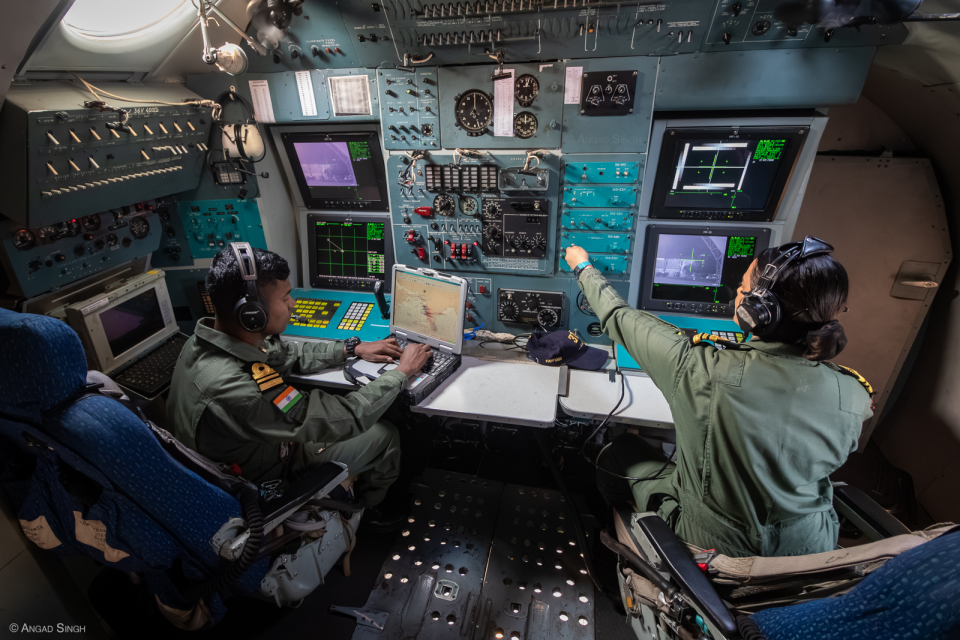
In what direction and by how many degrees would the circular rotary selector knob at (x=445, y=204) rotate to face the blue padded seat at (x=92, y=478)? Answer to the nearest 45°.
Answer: approximately 45° to its right

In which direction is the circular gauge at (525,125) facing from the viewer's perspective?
toward the camera

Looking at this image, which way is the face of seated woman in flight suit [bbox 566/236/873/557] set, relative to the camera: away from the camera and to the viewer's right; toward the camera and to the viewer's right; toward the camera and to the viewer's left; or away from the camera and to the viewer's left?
away from the camera and to the viewer's left

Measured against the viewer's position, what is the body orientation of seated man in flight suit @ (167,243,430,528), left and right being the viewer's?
facing to the right of the viewer

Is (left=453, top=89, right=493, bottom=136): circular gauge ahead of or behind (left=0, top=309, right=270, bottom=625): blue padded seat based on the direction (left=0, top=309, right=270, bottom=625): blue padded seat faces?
ahead

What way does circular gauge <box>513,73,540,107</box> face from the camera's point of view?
toward the camera

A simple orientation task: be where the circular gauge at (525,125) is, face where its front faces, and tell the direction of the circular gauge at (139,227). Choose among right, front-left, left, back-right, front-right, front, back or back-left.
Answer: right

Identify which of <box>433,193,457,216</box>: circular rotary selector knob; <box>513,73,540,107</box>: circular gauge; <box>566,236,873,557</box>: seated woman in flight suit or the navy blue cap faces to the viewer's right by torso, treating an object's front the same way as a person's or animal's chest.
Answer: the navy blue cap

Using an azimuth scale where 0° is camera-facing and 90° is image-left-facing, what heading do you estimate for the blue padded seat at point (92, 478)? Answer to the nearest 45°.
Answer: approximately 225°

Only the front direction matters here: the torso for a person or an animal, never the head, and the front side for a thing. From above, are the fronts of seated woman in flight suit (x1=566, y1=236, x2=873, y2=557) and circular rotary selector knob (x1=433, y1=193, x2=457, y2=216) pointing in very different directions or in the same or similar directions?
very different directions

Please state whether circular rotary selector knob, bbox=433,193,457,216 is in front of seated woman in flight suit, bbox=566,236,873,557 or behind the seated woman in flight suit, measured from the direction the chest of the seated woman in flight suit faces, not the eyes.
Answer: in front

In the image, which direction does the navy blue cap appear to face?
to the viewer's right
